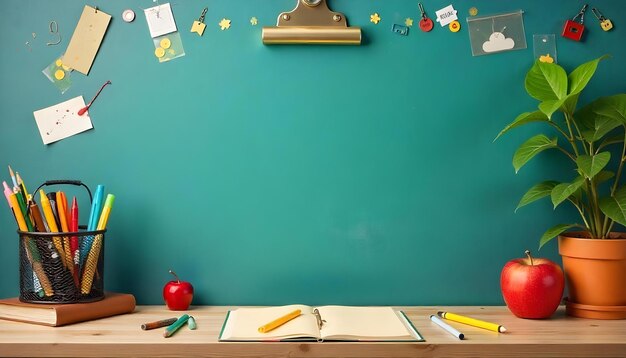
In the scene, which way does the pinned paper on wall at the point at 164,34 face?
toward the camera

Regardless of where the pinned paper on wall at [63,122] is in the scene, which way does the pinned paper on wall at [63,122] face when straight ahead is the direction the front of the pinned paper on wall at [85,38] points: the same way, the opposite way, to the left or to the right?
the same way

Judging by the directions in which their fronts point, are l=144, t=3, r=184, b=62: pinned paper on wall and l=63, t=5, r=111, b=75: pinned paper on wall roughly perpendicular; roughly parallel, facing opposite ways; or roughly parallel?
roughly parallel

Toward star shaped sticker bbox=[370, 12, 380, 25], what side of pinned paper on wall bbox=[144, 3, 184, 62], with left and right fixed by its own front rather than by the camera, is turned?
left

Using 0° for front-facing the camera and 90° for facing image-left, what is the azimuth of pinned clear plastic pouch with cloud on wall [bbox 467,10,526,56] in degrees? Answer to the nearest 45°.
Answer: approximately 0°

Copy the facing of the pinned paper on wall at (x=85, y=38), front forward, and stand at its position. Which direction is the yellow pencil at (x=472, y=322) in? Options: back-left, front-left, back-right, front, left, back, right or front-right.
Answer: front-left

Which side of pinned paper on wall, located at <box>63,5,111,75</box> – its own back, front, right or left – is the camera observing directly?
front
